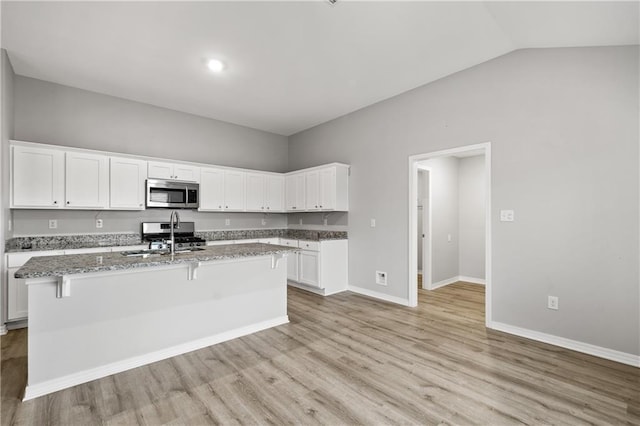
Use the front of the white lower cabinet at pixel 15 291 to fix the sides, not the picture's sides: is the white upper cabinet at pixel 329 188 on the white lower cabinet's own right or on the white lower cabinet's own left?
on the white lower cabinet's own left

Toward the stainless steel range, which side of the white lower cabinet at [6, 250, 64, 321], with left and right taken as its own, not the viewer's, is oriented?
left

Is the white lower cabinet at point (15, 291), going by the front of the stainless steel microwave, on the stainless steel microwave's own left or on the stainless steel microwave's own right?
on the stainless steel microwave's own right

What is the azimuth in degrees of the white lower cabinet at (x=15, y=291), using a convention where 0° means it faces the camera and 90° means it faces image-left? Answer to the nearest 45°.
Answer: approximately 0°

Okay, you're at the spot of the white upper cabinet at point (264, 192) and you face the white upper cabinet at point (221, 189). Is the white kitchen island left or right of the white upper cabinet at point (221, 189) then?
left

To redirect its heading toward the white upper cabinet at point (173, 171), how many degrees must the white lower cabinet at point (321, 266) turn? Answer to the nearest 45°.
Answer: approximately 45° to its right

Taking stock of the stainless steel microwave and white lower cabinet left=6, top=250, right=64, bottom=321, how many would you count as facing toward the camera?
2

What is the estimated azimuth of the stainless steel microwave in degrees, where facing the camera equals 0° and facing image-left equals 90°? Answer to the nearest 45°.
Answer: approximately 0°
